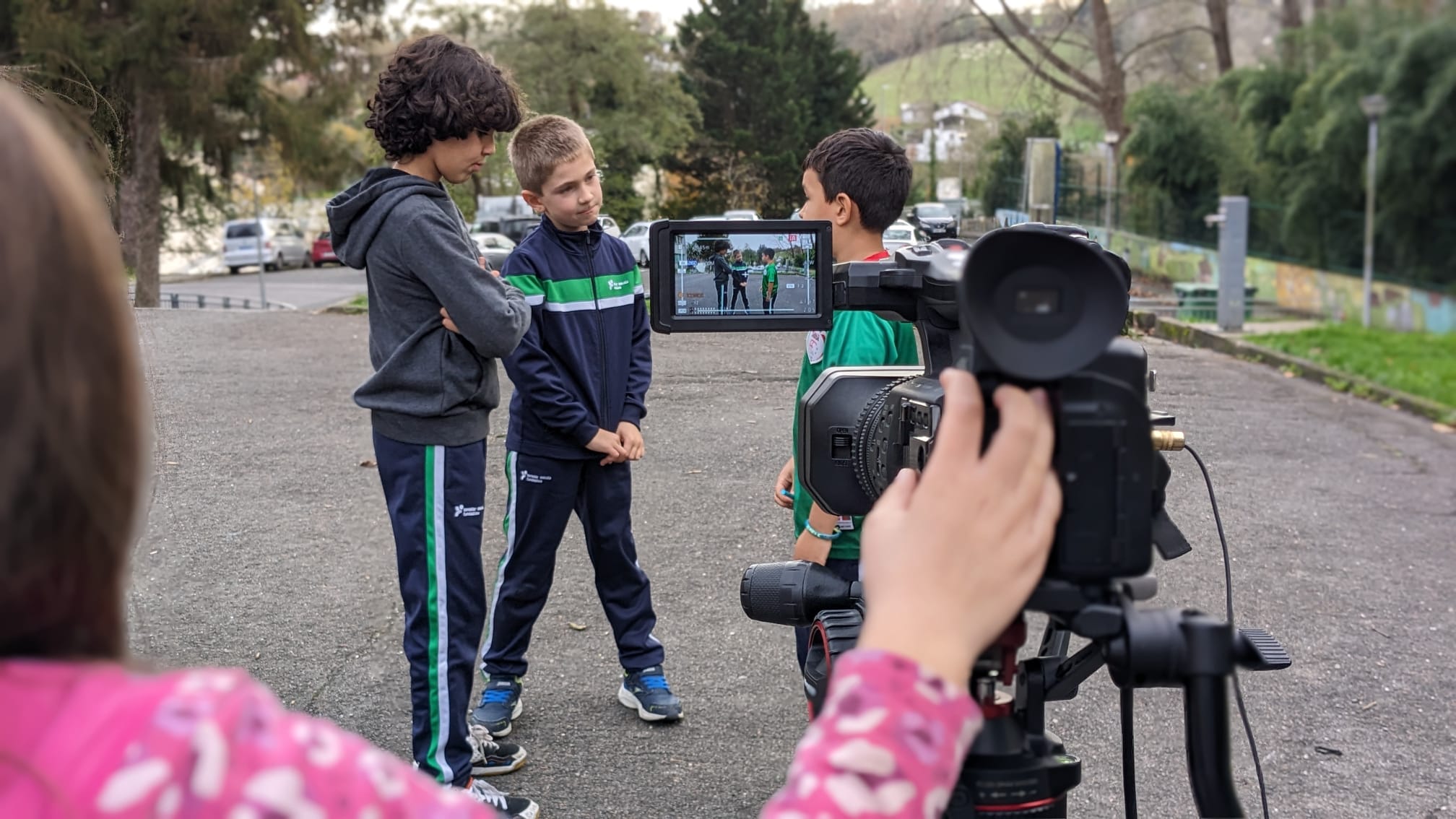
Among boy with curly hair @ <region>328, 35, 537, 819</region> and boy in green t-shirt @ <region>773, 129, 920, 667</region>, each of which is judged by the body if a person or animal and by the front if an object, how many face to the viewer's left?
1

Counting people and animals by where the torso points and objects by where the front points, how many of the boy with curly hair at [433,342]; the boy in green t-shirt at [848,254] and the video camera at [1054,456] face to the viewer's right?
1

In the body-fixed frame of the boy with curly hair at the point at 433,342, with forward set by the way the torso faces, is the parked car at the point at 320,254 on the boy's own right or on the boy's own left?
on the boy's own left

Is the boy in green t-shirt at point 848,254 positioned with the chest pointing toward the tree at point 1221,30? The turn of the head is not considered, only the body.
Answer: no

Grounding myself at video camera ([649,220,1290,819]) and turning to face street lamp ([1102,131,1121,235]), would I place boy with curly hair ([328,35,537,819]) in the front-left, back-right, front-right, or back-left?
front-left

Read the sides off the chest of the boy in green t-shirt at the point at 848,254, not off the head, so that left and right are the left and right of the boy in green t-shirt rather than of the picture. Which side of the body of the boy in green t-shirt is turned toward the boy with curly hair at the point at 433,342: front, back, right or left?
front

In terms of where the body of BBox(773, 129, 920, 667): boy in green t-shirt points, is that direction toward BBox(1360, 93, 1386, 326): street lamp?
no

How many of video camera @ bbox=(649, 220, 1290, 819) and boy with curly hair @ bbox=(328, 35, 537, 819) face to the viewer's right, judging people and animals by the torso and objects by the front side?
1

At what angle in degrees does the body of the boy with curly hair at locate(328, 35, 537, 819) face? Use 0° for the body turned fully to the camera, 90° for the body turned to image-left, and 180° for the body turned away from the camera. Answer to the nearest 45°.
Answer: approximately 270°

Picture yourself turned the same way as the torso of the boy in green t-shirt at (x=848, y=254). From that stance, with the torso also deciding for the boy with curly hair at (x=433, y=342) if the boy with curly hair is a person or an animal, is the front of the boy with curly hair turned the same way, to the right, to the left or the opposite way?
the opposite way

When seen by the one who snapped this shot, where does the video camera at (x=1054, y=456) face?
facing away from the viewer and to the left of the viewer

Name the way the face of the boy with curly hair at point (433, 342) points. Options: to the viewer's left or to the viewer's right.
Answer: to the viewer's right

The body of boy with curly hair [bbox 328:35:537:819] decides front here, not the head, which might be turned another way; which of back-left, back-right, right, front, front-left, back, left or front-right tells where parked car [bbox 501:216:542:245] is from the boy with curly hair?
left

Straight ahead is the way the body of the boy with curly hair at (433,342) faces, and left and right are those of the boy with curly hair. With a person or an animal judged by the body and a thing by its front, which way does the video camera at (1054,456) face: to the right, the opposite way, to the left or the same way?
to the left

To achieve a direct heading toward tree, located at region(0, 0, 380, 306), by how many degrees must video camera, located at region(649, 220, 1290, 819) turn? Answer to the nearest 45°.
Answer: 0° — it already faces it

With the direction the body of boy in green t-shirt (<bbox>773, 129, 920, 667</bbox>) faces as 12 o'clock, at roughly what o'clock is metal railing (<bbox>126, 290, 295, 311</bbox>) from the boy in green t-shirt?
The metal railing is roughly at 2 o'clock from the boy in green t-shirt.

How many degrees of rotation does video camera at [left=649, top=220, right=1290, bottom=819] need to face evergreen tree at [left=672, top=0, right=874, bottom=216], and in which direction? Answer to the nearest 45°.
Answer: approximately 45° to its right

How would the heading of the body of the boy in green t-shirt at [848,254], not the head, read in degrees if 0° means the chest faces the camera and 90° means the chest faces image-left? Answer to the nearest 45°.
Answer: approximately 90°
